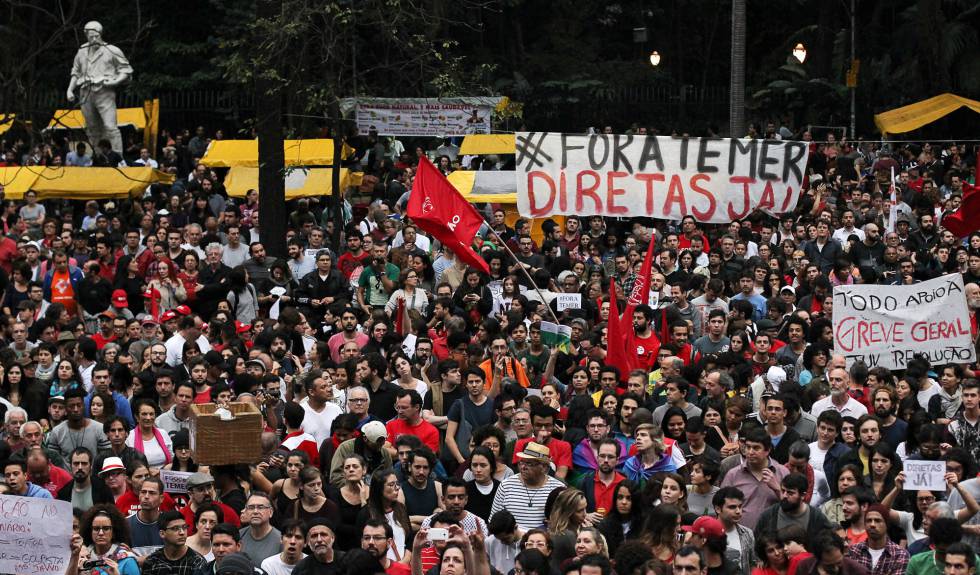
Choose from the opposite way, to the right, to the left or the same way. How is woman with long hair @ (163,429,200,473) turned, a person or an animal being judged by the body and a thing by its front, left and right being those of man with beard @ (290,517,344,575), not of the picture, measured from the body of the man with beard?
the same way

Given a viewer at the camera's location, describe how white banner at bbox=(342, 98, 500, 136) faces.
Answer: facing the viewer

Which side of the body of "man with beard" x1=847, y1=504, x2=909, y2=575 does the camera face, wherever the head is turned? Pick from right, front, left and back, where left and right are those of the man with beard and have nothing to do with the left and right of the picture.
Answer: front

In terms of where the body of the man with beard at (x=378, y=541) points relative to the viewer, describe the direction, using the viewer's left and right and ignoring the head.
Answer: facing the viewer and to the left of the viewer

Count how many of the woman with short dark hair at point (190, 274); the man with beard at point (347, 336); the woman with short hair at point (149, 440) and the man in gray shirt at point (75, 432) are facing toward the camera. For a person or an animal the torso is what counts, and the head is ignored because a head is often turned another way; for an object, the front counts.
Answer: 4

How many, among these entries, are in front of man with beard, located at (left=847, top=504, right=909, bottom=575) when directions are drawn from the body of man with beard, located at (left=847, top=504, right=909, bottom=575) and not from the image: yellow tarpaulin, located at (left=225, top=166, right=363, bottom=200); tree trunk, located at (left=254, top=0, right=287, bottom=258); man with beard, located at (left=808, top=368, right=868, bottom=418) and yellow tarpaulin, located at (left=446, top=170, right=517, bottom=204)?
0

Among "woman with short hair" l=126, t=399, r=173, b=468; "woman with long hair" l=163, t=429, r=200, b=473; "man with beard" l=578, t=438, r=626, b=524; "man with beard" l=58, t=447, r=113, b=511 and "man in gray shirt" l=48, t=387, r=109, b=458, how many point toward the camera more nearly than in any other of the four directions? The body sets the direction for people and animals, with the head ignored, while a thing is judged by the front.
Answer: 5

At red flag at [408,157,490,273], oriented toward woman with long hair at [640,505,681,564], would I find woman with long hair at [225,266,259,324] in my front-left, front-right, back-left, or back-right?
back-right

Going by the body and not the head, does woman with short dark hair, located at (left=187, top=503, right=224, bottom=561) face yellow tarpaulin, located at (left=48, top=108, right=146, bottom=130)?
no

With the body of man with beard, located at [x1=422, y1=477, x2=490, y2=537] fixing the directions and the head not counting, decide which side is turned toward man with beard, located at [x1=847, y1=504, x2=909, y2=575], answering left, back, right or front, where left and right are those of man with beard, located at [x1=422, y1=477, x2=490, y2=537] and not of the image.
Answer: left
